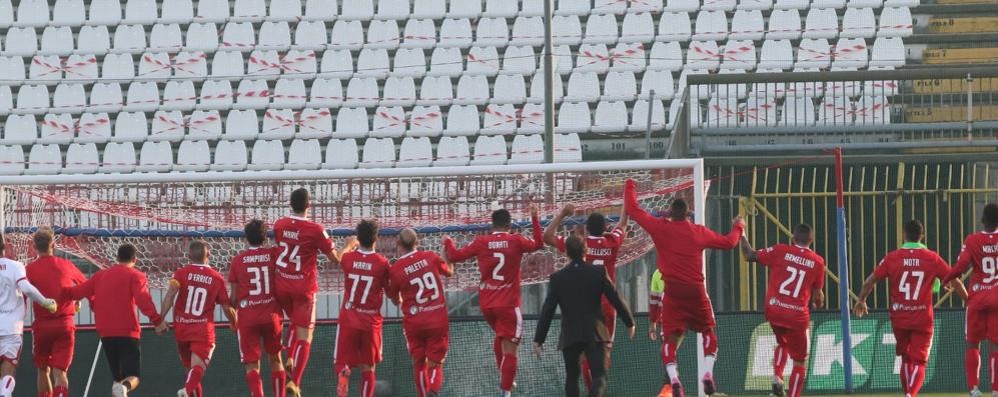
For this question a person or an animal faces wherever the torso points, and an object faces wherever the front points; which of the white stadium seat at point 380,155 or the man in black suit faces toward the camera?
the white stadium seat

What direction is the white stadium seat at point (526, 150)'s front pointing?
toward the camera

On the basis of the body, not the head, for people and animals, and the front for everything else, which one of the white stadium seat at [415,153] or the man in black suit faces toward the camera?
the white stadium seat

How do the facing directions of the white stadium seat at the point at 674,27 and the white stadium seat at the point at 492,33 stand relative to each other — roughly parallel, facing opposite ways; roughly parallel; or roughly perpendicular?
roughly parallel

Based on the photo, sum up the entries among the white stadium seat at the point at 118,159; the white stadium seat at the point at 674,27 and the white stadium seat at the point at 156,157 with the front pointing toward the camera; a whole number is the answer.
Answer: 3

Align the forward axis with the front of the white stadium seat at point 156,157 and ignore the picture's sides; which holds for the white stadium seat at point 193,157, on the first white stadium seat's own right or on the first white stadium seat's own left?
on the first white stadium seat's own left

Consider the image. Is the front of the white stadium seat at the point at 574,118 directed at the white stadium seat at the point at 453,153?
no

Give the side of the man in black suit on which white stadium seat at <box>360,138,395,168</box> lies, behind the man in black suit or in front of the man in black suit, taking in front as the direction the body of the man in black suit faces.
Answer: in front

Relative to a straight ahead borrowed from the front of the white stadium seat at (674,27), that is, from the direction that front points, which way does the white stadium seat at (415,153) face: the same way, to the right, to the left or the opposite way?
the same way

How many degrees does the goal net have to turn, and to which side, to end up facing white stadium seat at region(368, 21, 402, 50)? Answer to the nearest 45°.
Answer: approximately 180°

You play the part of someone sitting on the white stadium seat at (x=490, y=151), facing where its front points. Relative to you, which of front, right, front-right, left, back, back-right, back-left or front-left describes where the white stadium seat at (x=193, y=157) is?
right

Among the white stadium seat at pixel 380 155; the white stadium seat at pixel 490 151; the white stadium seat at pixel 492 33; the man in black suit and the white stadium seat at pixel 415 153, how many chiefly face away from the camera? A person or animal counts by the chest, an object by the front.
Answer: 1

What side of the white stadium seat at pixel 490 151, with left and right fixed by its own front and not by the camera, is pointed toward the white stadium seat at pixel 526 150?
left

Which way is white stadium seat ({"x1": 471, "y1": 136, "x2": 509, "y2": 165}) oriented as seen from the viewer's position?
toward the camera

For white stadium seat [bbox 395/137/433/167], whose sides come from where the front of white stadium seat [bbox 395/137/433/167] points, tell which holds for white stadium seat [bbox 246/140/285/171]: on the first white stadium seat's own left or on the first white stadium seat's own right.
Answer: on the first white stadium seat's own right

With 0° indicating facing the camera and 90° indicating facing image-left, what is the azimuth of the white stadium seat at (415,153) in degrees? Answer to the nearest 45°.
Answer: approximately 0°

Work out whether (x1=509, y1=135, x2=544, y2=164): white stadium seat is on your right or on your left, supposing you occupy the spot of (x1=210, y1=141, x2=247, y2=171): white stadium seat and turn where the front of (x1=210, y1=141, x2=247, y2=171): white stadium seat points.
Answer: on your left
